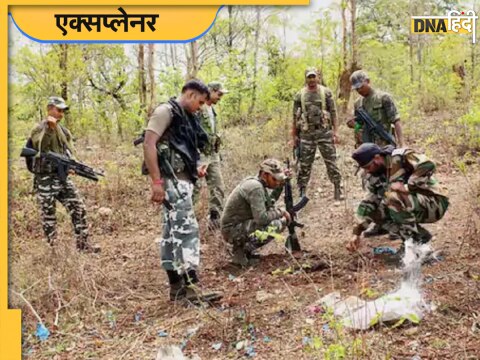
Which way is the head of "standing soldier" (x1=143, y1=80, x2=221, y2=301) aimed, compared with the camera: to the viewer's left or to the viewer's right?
to the viewer's right

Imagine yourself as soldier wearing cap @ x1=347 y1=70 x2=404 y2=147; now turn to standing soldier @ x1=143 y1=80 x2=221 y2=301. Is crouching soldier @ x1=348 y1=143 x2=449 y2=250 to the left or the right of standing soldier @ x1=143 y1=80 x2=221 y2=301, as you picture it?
left

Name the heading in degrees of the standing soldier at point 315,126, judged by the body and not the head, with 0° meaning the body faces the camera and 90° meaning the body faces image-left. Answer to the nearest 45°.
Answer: approximately 0°

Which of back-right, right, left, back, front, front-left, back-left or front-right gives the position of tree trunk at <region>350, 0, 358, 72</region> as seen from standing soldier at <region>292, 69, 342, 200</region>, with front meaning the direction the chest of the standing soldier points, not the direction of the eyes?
back

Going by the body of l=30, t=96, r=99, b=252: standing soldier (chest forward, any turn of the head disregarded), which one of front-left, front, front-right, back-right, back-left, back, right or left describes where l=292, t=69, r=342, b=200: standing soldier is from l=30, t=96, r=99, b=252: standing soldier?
front-left

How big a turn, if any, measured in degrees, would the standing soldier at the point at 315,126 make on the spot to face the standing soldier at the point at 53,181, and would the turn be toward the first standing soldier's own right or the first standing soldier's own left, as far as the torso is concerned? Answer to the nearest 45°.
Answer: approximately 45° to the first standing soldier's own right

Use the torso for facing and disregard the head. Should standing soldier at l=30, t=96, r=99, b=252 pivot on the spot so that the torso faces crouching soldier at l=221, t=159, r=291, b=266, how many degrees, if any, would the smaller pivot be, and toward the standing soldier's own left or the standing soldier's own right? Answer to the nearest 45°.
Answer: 0° — they already face them

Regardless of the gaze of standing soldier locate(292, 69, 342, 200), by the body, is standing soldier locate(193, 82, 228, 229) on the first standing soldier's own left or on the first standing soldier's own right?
on the first standing soldier's own right

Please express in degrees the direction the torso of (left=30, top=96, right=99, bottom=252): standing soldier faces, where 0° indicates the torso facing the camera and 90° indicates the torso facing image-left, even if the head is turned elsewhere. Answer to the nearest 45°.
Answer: approximately 315°

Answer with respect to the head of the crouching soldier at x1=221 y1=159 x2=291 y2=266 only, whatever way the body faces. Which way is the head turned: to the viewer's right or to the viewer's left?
to the viewer's right

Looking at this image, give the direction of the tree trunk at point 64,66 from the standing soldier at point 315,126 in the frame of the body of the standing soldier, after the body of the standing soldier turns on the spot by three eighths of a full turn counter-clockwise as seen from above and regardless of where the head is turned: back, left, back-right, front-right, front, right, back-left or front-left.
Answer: left

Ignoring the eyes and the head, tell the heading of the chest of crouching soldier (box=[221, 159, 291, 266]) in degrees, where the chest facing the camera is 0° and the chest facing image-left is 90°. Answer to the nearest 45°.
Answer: approximately 270°
